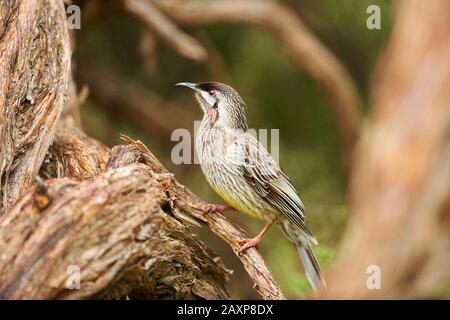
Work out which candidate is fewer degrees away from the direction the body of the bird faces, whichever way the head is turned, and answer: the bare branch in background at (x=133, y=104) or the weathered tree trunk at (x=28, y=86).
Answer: the weathered tree trunk

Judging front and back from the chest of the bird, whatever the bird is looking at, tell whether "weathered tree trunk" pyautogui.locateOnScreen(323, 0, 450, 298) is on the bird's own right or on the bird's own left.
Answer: on the bird's own left

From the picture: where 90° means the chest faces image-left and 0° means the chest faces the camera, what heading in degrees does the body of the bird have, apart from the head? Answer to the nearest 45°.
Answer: approximately 90°

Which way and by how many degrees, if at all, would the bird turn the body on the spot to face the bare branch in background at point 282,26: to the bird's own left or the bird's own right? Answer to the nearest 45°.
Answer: approximately 90° to the bird's own right

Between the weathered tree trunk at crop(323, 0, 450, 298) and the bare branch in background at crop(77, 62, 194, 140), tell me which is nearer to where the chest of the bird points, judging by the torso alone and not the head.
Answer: the bare branch in background

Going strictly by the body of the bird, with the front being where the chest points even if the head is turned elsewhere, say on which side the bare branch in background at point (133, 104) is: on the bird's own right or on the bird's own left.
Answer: on the bird's own right
